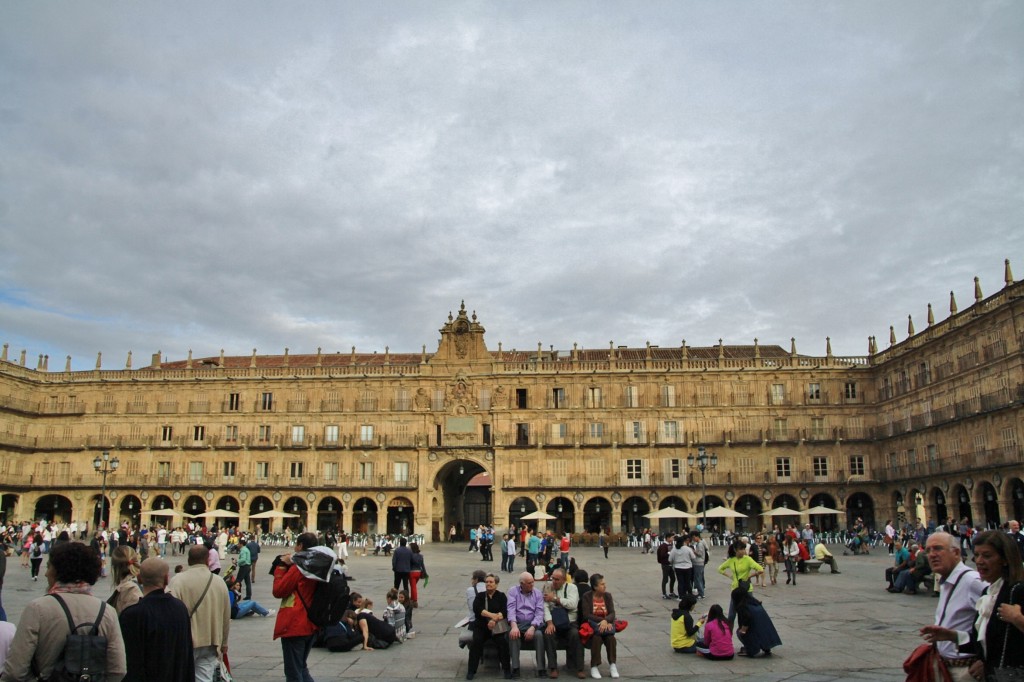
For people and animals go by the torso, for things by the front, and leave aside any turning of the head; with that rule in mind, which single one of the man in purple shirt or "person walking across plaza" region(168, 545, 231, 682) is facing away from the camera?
the person walking across plaza

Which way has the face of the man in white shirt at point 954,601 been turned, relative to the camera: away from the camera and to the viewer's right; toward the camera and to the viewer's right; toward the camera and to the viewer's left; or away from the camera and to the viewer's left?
toward the camera and to the viewer's left

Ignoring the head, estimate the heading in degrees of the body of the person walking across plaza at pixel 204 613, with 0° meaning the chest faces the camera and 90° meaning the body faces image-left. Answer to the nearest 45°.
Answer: approximately 180°

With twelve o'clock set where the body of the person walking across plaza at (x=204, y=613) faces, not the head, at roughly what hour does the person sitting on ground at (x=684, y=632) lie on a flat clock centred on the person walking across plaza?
The person sitting on ground is roughly at 2 o'clock from the person walking across plaza.

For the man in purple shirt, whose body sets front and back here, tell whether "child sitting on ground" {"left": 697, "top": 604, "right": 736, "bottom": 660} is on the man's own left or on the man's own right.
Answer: on the man's own left

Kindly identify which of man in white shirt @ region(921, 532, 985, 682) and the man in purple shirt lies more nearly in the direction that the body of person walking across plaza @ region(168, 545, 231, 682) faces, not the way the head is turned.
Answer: the man in purple shirt

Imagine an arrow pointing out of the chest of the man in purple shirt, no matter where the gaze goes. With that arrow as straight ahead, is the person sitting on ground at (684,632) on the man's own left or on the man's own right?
on the man's own left

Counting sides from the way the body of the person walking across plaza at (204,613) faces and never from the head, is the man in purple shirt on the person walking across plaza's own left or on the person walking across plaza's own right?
on the person walking across plaza's own right

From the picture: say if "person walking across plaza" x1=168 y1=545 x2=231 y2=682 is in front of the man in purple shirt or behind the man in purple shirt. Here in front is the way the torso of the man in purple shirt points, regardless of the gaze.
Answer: in front

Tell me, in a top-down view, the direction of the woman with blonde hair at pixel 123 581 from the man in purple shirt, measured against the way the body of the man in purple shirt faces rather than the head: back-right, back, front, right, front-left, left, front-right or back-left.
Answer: front-right

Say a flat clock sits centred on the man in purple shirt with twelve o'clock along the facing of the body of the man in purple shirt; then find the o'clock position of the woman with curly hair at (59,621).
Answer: The woman with curly hair is roughly at 1 o'clock from the man in purple shirt.

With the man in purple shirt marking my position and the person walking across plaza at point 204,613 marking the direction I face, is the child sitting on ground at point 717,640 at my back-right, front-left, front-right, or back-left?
back-left

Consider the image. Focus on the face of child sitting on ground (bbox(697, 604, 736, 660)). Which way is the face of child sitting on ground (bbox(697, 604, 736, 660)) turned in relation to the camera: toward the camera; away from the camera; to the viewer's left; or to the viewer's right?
away from the camera

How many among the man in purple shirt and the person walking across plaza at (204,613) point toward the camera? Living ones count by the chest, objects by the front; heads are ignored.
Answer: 1

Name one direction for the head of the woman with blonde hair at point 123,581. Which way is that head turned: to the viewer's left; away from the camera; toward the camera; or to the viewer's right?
away from the camera

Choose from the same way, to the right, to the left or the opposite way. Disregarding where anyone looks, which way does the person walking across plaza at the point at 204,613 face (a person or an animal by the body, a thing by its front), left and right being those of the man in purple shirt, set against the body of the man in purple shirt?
the opposite way
